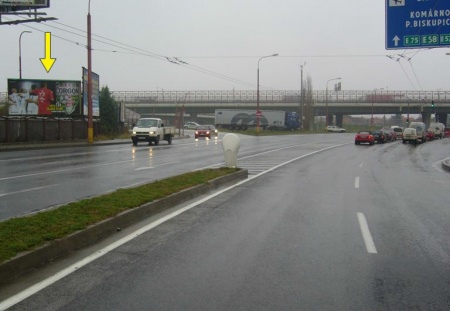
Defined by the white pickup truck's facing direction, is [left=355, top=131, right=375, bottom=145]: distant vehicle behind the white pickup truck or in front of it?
behind

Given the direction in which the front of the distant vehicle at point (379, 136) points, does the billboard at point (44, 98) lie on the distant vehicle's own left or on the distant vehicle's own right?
on the distant vehicle's own left

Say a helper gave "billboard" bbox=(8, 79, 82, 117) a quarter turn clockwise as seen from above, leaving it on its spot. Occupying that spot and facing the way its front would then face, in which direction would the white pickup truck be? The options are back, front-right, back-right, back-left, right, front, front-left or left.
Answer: back-left

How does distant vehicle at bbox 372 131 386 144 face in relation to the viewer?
away from the camera

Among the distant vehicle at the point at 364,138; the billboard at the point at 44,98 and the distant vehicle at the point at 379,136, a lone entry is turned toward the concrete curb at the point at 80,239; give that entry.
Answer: the billboard

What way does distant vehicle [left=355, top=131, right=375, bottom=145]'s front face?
away from the camera

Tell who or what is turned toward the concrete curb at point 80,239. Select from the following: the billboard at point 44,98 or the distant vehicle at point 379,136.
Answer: the billboard

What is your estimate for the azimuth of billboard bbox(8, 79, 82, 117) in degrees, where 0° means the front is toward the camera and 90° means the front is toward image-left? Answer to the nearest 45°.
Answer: approximately 0°
